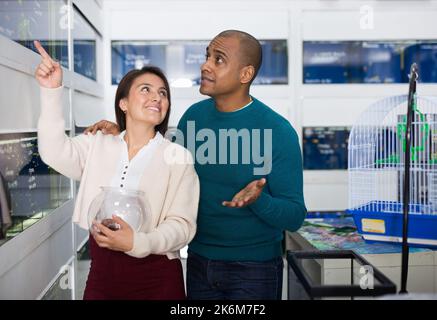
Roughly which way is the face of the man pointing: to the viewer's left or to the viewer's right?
to the viewer's left

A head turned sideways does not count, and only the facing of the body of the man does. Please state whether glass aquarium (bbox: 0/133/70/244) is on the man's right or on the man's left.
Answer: on the man's right

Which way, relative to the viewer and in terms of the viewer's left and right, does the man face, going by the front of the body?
facing the viewer and to the left of the viewer

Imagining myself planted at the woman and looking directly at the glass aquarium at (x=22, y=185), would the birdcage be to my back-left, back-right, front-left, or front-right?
back-right
